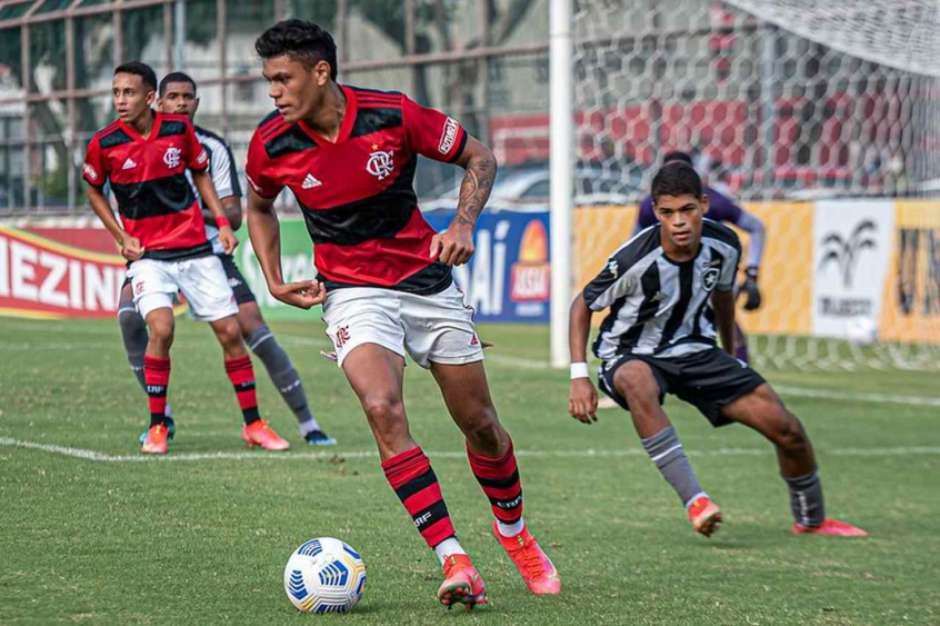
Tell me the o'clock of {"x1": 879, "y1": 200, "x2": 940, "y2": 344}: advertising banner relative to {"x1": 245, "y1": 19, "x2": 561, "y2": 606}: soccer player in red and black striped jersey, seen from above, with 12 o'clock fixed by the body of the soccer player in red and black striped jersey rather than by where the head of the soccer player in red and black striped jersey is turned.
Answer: The advertising banner is roughly at 7 o'clock from the soccer player in red and black striped jersey.

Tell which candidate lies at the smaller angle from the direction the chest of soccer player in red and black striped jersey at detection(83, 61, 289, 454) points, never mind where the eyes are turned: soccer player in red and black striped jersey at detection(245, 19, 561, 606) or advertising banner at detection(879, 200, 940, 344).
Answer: the soccer player in red and black striped jersey

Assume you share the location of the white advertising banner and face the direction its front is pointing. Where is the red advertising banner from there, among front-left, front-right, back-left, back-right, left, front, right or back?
right

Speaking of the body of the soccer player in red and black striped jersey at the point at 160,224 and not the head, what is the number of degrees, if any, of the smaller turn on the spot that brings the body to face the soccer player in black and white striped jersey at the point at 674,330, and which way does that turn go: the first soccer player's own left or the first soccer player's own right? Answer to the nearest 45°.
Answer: approximately 45° to the first soccer player's own left

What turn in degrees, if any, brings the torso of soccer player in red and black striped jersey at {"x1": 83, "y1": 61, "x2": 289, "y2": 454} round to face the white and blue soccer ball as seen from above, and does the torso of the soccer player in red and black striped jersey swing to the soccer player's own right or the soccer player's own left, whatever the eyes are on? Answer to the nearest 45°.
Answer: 0° — they already face it

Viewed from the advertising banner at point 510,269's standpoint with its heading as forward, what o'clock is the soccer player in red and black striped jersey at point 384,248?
The soccer player in red and black striped jersey is roughly at 12 o'clock from the advertising banner.

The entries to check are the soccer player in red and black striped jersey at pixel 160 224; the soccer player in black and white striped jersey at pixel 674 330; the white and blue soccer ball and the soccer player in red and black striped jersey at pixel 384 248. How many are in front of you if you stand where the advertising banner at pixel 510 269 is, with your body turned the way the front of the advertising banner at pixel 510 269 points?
4

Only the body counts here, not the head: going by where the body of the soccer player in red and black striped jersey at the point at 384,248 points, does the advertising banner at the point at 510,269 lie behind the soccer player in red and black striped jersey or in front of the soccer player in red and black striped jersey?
behind

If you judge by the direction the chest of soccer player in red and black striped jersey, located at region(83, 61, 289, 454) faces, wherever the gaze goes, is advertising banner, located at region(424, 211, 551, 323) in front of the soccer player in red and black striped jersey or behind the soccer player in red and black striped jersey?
behind

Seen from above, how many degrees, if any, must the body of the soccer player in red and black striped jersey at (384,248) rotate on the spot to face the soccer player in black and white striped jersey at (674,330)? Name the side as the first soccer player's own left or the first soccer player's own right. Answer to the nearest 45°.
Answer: approximately 135° to the first soccer player's own left

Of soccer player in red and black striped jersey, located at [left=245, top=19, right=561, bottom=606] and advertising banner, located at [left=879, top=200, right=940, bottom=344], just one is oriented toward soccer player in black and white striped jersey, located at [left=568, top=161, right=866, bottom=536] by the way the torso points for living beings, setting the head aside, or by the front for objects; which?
the advertising banner

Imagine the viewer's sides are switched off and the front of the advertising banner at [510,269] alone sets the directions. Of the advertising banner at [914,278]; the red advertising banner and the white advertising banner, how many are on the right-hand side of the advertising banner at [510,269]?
1

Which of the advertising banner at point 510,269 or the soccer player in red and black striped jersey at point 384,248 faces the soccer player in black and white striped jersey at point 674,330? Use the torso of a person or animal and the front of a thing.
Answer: the advertising banner

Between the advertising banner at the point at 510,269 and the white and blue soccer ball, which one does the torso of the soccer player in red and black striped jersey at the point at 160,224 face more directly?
the white and blue soccer ball
